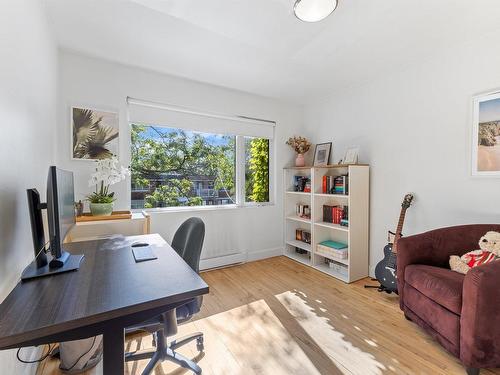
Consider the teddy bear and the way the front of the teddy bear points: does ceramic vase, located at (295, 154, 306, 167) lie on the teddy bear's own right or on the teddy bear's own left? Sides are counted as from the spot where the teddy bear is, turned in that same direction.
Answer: on the teddy bear's own right

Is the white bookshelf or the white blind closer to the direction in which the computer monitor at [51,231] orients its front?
the white bookshelf

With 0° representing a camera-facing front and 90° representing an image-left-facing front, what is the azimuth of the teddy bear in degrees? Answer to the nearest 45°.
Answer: approximately 45°

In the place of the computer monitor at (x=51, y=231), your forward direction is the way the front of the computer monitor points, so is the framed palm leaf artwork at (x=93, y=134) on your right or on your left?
on your left

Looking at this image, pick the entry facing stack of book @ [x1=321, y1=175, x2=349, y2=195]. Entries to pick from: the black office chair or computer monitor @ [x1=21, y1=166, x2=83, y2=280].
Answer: the computer monitor

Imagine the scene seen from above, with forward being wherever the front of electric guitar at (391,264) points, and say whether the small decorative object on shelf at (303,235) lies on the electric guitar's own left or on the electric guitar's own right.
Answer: on the electric guitar's own right

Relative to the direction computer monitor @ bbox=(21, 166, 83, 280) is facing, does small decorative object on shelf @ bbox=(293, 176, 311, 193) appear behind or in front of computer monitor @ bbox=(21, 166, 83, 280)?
in front

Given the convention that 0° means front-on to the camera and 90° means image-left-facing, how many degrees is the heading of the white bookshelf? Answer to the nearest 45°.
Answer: approximately 45°

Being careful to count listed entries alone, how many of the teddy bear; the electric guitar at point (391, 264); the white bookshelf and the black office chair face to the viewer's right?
0

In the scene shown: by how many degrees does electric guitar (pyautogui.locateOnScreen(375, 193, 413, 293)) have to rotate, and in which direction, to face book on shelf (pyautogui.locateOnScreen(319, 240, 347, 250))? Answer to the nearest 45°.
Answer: approximately 90° to its right

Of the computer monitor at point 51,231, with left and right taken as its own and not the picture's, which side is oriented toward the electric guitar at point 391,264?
front

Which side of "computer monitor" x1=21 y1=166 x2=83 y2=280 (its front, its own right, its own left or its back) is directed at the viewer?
right

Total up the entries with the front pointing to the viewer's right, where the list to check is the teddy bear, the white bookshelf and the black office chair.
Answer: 0

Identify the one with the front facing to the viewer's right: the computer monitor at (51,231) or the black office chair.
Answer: the computer monitor

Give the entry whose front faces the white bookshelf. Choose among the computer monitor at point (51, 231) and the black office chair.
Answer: the computer monitor

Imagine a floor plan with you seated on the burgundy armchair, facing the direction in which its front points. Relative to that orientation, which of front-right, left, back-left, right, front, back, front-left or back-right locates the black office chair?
front

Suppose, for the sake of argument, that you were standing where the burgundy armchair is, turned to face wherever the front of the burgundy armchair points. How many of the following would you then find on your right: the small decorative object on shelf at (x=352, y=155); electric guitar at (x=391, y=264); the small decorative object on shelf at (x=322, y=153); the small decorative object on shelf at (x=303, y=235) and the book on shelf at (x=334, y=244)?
5

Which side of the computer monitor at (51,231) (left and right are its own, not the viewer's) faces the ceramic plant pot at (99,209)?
left

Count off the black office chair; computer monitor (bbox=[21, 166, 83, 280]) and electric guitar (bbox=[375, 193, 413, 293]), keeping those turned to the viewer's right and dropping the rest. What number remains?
1
